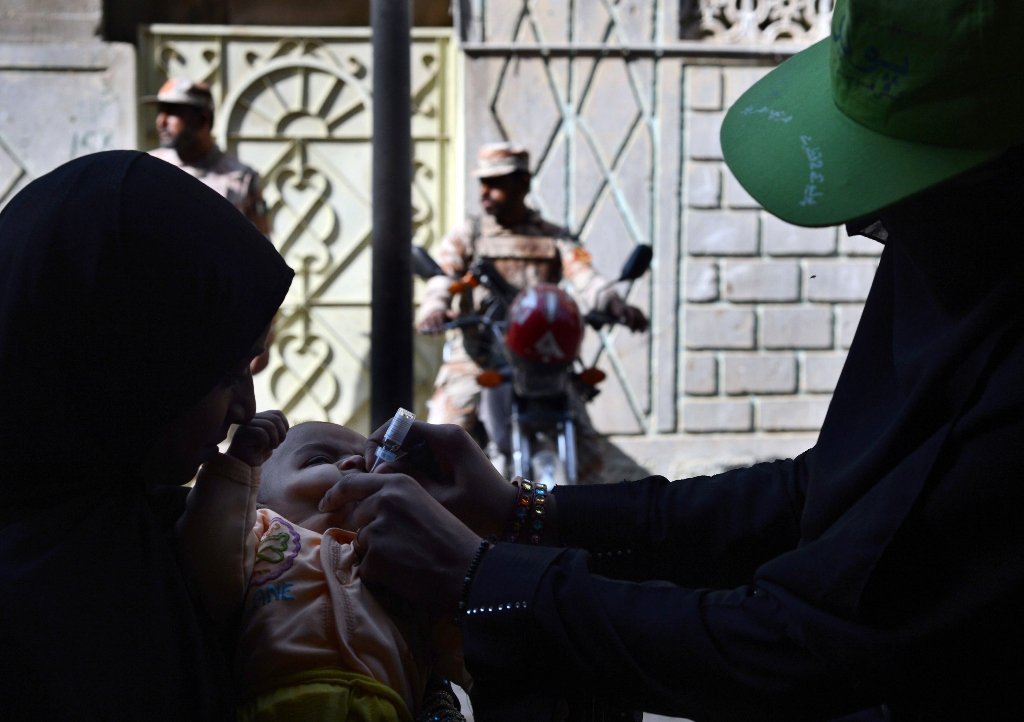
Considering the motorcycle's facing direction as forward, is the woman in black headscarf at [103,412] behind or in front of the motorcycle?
in front

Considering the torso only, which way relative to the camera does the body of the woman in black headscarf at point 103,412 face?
to the viewer's right

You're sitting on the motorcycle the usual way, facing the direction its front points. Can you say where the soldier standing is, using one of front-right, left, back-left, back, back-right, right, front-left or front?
back-right

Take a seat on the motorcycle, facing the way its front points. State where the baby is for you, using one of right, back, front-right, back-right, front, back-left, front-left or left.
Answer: front

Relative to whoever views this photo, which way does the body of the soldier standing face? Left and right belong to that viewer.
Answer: facing the viewer and to the left of the viewer

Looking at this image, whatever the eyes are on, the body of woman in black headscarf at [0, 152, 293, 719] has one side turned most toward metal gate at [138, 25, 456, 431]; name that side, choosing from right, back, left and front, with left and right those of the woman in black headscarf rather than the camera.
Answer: left

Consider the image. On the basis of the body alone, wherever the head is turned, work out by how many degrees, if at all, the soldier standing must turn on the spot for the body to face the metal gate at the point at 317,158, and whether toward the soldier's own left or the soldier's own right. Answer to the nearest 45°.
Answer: approximately 180°

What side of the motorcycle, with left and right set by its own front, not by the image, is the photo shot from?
front

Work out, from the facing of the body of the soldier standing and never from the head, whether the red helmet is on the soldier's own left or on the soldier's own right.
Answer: on the soldier's own left

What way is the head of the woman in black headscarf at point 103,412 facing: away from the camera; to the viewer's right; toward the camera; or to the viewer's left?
to the viewer's right

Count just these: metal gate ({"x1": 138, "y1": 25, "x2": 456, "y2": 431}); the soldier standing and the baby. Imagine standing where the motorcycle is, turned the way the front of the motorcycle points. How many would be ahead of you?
1

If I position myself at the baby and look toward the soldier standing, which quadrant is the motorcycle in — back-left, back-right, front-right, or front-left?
front-right

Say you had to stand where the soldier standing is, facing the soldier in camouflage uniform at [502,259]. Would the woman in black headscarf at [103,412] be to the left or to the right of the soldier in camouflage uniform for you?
right

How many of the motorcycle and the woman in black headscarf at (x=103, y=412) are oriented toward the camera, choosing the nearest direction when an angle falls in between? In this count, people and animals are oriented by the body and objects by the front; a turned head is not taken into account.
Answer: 1

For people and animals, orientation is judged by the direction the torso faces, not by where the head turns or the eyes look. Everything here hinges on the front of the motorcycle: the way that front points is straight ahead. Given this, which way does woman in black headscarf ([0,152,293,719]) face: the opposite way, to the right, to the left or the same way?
to the left

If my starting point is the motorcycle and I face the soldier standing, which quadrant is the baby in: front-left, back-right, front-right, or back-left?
back-left
